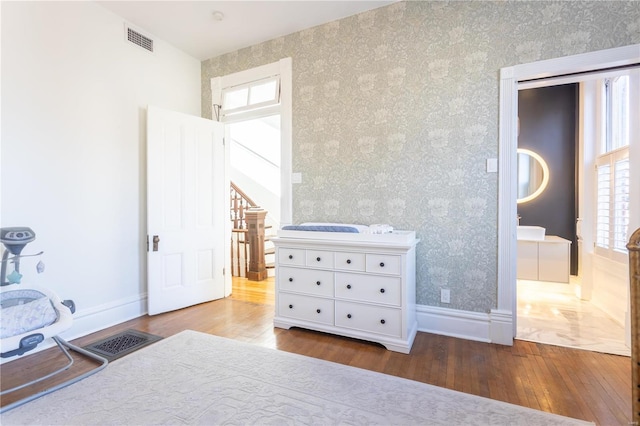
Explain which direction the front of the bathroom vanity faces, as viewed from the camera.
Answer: facing the viewer

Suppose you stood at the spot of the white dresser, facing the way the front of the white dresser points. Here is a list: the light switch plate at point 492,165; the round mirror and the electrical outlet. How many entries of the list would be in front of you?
0

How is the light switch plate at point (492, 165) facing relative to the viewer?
toward the camera

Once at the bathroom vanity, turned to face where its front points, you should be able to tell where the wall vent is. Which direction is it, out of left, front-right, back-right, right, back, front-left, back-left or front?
front-right

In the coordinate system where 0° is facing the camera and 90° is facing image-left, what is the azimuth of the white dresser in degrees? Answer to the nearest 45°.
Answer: approximately 45°

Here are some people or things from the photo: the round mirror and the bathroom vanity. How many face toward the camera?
2

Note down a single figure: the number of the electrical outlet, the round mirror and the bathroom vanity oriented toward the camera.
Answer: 3

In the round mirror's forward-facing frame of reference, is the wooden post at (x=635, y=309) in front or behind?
in front

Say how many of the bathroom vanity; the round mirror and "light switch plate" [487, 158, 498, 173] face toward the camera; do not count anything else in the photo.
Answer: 3

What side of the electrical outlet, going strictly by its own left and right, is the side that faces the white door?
right

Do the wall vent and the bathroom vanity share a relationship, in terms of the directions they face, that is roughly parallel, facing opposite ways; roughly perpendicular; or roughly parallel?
roughly perpendicular

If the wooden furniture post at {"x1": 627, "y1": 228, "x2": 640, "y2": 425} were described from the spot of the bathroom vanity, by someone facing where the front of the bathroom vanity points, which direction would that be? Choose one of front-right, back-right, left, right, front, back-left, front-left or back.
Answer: front

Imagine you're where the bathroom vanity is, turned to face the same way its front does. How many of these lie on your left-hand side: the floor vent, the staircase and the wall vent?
0

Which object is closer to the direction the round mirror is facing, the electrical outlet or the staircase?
the electrical outlet

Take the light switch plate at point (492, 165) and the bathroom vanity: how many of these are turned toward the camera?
2

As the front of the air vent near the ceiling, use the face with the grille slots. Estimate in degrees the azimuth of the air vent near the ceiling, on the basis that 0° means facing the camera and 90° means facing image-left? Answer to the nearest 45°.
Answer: approximately 315°

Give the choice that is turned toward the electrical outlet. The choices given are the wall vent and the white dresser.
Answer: the wall vent

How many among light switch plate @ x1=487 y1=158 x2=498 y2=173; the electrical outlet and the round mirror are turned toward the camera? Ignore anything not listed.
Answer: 3
